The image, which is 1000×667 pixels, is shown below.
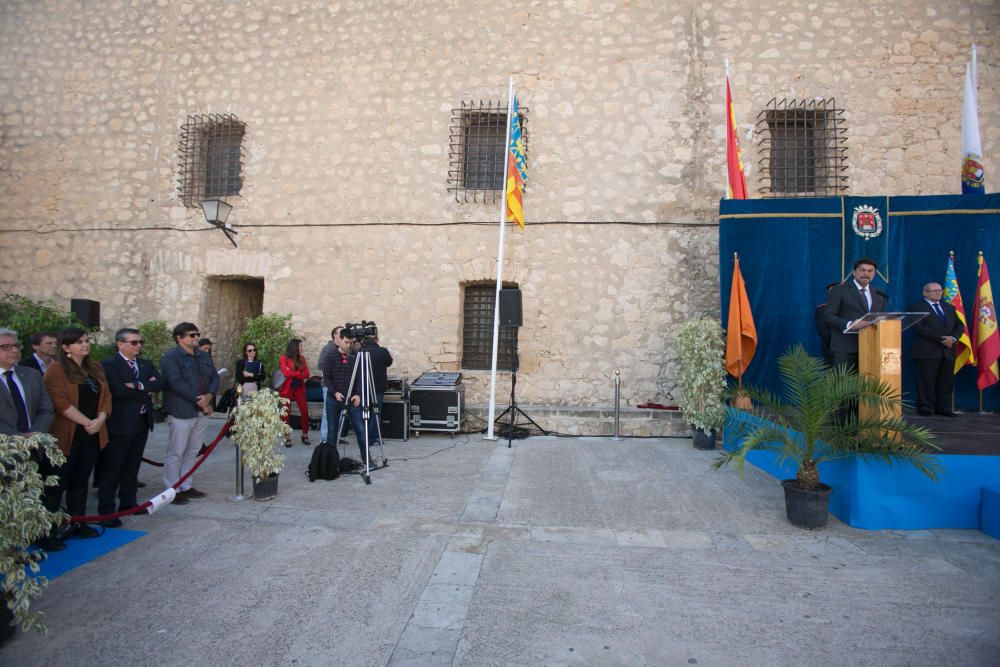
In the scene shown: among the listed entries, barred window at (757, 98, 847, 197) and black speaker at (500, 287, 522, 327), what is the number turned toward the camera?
2

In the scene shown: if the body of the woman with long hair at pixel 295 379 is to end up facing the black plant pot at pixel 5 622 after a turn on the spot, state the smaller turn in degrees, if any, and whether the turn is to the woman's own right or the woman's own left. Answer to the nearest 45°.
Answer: approximately 45° to the woman's own right

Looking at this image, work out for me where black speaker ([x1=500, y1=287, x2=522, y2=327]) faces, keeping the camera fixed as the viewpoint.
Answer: facing the viewer

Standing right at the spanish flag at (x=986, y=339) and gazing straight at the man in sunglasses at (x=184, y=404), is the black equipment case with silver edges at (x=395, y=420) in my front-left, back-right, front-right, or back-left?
front-right

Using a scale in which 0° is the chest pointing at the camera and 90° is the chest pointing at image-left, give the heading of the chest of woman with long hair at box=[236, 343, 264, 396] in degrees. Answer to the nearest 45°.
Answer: approximately 315°

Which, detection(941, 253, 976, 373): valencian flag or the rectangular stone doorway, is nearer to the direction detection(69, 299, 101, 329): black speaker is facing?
the valencian flag

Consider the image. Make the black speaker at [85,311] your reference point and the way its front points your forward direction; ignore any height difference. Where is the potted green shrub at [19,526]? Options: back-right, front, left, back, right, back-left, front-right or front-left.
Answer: front-right

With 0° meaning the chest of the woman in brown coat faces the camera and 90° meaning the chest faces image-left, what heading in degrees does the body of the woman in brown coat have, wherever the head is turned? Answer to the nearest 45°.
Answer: approximately 315°

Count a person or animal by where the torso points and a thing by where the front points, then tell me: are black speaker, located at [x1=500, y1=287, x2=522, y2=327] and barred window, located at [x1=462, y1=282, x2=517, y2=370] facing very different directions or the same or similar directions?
same or similar directions

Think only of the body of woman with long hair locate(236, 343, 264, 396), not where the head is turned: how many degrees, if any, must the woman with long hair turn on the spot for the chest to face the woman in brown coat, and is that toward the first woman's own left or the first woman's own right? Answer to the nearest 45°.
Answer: approximately 45° to the first woman's own right

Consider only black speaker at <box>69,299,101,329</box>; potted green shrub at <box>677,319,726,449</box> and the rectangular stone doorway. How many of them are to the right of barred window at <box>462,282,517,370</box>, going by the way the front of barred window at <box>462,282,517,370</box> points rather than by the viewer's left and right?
2

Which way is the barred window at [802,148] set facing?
toward the camera

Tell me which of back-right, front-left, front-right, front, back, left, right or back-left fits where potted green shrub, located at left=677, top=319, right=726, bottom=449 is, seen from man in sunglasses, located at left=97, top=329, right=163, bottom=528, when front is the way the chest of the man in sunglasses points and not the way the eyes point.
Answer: front-left

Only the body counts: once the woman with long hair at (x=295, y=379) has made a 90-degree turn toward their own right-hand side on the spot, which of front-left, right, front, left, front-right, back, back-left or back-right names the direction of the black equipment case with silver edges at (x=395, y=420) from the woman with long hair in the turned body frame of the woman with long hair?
back-left
